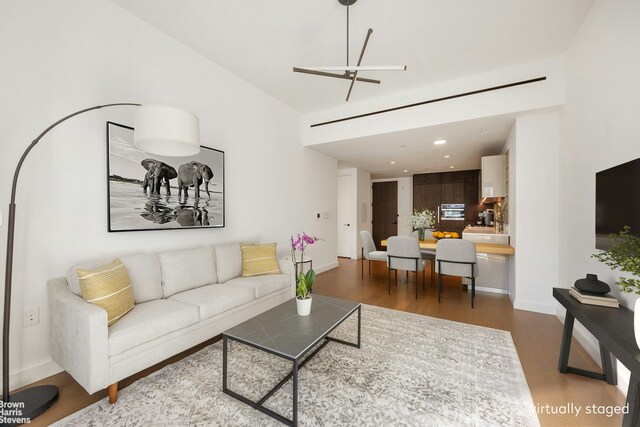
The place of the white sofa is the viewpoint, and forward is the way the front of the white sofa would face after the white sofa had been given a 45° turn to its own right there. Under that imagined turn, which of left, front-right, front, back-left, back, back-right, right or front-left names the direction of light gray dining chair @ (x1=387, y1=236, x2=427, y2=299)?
left

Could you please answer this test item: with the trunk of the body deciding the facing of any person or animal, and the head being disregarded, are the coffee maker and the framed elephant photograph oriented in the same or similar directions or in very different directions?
very different directions

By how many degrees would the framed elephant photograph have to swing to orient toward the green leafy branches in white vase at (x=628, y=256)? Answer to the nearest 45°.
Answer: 0° — it already faces it

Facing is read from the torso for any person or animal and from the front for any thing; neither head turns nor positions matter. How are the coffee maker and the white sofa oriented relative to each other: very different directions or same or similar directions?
very different directions

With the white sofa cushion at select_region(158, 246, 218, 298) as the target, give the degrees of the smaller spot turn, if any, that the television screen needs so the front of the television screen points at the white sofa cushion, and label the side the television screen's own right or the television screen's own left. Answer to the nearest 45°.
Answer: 0° — it already faces it

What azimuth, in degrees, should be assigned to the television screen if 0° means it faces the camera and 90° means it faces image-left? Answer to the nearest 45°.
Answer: approximately 45°

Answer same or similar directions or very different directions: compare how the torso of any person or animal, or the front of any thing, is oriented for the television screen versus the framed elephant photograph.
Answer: very different directions

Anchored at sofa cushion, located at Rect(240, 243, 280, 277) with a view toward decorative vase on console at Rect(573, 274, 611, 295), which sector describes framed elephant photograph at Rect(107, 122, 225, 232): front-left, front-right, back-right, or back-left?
back-right

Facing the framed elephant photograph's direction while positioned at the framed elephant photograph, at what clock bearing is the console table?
The console table is roughly at 12 o'clock from the framed elephant photograph.

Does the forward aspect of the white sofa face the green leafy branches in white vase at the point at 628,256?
yes

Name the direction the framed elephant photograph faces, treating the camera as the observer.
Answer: facing the viewer and to the right of the viewer

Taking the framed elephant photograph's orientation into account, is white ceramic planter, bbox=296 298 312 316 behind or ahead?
ahead
